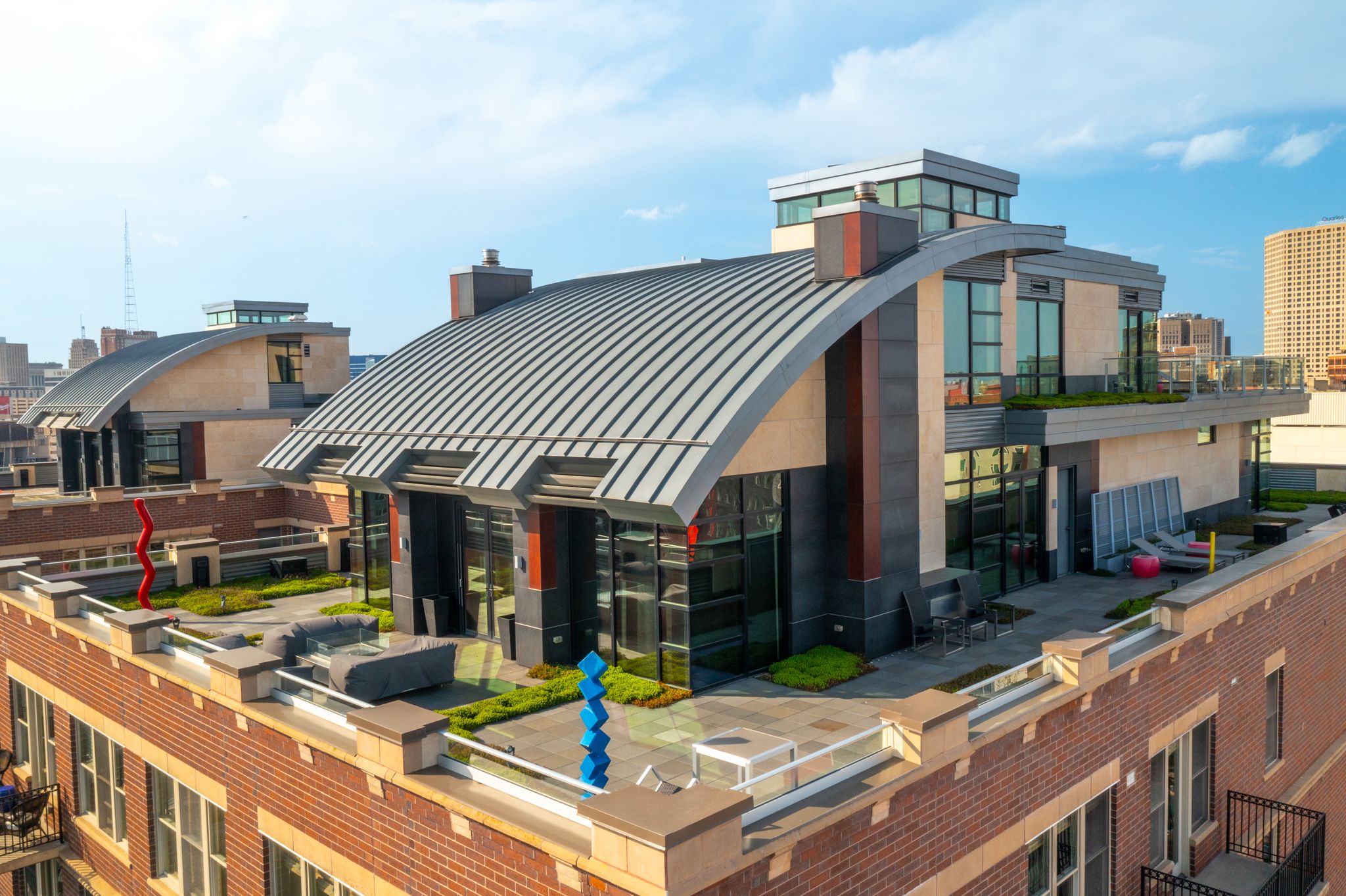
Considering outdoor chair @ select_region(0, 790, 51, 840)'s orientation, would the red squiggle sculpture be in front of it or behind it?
behind

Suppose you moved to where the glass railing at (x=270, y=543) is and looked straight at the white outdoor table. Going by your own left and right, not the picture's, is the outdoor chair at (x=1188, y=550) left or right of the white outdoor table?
left

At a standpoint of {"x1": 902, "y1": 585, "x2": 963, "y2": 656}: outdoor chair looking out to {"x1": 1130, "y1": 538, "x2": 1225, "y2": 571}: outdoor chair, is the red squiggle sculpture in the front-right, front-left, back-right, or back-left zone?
back-left

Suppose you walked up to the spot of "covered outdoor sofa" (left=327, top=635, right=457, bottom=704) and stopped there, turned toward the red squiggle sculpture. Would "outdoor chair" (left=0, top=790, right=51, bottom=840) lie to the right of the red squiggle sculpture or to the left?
left

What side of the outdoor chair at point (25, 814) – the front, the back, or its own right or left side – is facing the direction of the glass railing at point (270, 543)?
back

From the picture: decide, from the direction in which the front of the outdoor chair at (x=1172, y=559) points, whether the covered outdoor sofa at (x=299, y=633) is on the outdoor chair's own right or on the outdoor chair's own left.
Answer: on the outdoor chair's own right

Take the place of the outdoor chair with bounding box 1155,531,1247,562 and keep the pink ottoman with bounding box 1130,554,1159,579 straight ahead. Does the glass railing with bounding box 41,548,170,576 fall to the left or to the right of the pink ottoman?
right

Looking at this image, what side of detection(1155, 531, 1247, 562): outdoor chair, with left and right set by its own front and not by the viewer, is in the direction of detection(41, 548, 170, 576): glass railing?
right
